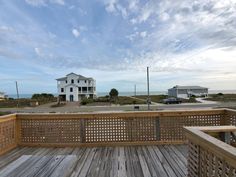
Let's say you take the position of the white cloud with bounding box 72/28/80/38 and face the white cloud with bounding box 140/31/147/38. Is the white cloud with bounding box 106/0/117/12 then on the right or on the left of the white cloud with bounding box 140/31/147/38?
right

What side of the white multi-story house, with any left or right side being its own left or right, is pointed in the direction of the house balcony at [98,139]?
front

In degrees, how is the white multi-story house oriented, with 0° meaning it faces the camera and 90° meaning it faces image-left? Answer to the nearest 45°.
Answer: approximately 0°

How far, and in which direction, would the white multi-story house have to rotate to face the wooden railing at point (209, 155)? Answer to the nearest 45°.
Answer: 0° — it already faces it
